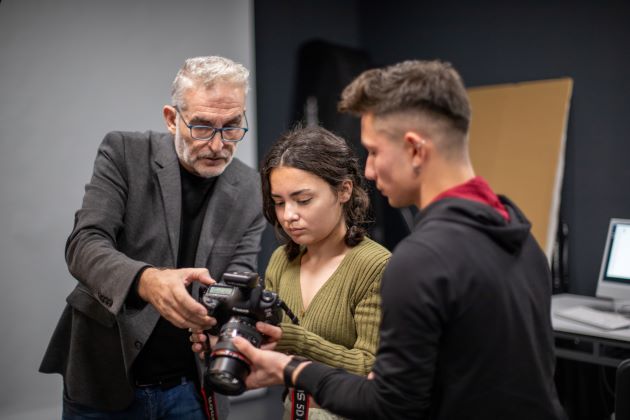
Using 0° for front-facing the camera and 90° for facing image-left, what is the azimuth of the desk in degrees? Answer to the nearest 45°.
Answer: approximately 45°

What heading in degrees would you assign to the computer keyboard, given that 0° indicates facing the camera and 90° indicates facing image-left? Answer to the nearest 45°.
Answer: approximately 45°

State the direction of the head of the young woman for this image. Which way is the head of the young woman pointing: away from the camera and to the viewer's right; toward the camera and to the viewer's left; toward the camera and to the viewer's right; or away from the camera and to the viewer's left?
toward the camera and to the viewer's left

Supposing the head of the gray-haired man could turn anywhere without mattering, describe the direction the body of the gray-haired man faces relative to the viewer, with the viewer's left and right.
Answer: facing the viewer and to the right of the viewer

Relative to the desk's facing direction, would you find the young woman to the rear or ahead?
ahead

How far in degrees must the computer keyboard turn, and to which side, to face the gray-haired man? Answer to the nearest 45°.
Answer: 0° — it already faces them

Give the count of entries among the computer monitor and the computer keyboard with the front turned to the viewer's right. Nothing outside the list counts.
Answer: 0

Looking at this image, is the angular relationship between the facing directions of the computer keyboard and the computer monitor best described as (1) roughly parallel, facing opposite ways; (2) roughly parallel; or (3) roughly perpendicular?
roughly parallel

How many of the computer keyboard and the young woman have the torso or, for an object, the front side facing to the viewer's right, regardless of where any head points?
0

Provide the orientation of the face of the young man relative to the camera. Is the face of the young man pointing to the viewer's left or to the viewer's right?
to the viewer's left

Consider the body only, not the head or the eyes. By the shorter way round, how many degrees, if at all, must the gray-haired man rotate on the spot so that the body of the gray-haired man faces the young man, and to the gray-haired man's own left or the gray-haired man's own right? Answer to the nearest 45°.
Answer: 0° — they already face them

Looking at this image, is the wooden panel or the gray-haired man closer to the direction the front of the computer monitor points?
the gray-haired man

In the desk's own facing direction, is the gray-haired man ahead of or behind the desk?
ahead

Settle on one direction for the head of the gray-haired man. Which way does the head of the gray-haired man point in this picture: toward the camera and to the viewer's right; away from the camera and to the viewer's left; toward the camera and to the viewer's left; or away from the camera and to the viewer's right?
toward the camera and to the viewer's right

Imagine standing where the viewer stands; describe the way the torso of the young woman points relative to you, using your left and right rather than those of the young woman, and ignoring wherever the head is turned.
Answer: facing the viewer and to the left of the viewer

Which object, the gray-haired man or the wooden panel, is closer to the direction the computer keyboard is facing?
the gray-haired man
